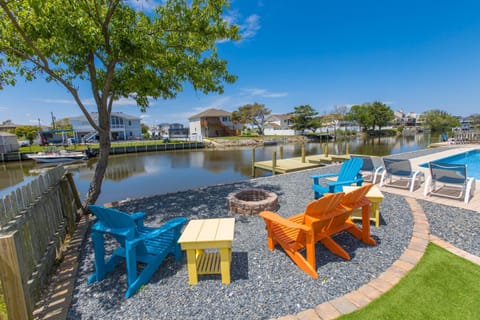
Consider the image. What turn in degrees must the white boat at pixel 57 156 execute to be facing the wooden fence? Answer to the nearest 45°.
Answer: approximately 90° to its left

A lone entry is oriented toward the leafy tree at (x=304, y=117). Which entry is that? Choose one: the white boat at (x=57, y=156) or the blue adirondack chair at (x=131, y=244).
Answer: the blue adirondack chair

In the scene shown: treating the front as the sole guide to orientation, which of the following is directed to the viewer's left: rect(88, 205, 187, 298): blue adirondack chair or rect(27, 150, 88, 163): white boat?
the white boat

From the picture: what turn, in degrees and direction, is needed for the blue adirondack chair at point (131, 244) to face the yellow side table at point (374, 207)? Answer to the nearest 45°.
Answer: approximately 45° to its right

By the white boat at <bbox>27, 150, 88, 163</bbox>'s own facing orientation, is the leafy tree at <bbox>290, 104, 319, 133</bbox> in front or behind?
behind

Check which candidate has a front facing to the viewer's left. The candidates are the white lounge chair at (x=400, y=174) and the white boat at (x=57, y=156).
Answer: the white boat

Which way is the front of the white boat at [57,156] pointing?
to the viewer's left
